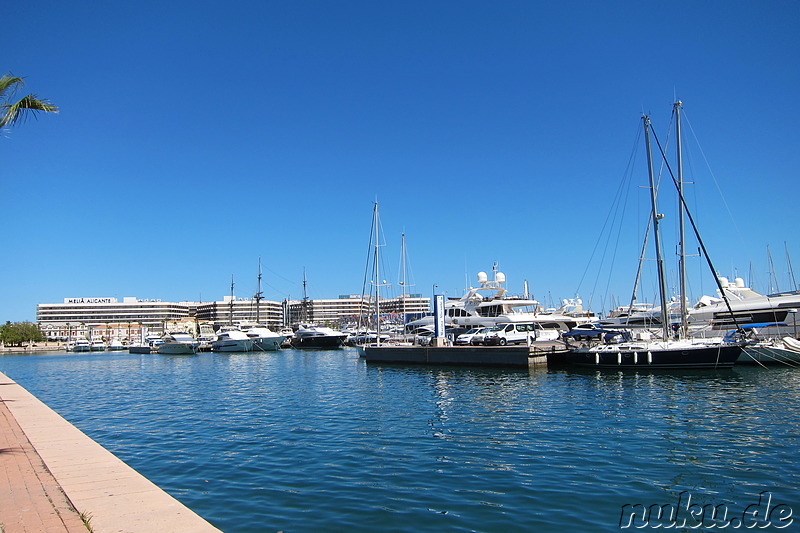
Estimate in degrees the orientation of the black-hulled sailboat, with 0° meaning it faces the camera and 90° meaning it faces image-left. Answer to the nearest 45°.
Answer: approximately 270°

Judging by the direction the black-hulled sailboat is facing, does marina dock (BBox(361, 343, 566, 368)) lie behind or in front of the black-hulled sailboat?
behind
